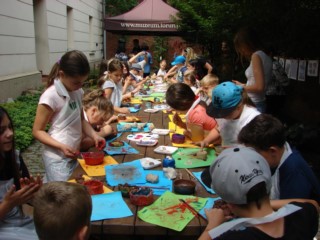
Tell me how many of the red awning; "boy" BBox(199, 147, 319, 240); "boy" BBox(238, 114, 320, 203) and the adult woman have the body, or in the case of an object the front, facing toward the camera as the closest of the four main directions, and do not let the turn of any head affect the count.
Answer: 1

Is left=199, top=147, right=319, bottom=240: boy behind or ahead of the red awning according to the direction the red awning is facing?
ahead

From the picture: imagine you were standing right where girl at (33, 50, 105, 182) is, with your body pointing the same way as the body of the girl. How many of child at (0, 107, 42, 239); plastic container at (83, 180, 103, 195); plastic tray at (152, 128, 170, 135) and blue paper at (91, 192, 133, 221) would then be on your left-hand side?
1

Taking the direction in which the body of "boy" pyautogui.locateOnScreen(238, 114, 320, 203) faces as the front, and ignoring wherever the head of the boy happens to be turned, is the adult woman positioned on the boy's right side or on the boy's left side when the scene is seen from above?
on the boy's right side

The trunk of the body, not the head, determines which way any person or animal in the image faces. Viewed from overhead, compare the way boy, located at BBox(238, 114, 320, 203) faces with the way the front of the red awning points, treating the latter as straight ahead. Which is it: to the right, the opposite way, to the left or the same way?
to the right

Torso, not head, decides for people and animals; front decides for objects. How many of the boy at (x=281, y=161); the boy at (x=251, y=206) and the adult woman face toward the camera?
0

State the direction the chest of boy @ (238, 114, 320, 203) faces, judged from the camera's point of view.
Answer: to the viewer's left

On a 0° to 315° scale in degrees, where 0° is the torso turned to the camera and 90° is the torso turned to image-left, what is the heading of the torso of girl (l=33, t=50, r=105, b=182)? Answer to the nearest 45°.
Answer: approximately 315°

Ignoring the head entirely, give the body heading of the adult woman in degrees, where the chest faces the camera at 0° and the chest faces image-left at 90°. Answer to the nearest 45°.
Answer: approximately 90°

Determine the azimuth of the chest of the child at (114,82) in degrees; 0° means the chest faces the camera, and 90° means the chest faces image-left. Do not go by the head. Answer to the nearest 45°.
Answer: approximately 315°

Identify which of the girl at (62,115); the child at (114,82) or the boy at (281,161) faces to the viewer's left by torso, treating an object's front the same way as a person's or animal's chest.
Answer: the boy

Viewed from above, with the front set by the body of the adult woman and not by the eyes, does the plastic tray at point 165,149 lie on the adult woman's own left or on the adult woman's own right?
on the adult woman's own left

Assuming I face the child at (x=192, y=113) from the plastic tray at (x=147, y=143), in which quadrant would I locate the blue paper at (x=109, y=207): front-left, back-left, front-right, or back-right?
back-right

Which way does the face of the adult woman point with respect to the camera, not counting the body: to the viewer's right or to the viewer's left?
to the viewer's left

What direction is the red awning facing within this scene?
toward the camera

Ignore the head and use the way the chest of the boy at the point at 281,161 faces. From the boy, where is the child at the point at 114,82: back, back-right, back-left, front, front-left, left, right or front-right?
front-right

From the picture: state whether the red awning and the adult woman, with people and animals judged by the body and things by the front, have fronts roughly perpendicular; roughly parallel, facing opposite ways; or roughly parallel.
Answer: roughly perpendicular

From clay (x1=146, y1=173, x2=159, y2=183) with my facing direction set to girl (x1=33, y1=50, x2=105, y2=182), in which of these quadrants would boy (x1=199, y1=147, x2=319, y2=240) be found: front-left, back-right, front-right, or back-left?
back-left

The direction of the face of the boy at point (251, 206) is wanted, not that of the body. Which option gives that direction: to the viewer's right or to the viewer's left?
to the viewer's left
